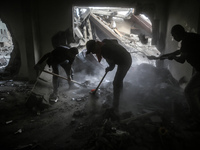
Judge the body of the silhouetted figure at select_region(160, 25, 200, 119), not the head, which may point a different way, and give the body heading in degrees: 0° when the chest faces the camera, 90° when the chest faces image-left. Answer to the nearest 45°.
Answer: approximately 90°

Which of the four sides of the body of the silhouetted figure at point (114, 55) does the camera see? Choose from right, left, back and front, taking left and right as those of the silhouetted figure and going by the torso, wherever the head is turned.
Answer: left

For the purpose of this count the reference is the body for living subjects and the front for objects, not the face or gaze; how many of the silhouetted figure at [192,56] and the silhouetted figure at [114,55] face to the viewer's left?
2

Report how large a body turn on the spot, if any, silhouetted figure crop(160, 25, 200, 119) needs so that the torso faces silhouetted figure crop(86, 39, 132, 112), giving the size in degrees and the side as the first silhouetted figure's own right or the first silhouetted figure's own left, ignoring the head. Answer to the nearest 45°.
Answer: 0° — they already face them
